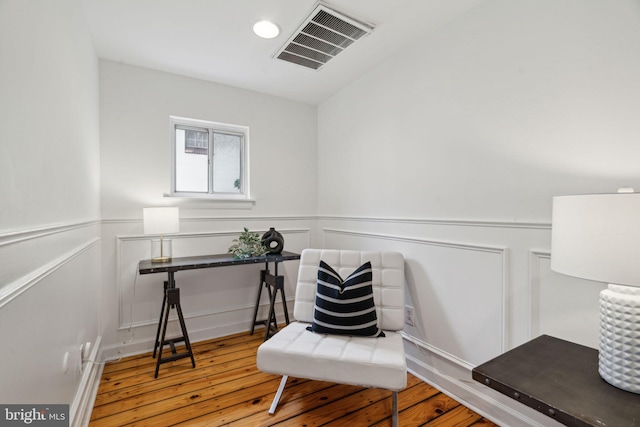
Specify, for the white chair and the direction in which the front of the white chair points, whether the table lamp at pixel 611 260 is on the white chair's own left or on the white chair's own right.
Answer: on the white chair's own left

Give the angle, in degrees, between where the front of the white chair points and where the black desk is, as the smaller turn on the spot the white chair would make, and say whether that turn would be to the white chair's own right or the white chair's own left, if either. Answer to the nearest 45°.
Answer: approximately 135° to the white chair's own right

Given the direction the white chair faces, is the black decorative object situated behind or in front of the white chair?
behind

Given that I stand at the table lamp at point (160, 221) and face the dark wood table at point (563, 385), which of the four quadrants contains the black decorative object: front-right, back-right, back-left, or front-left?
front-left

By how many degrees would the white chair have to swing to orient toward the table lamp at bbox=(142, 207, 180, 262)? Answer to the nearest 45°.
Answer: approximately 90° to its right

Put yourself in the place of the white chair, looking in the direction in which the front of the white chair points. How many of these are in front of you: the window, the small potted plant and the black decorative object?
0

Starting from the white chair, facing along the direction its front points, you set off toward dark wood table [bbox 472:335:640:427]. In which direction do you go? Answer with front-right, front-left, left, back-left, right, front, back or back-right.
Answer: front-left

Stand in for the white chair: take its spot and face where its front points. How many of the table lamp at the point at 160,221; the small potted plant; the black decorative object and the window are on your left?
0

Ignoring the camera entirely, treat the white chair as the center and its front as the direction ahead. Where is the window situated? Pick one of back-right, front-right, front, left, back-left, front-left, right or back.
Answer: back-right

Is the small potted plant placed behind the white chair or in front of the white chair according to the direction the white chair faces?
behind

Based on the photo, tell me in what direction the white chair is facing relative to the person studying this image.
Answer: facing the viewer
